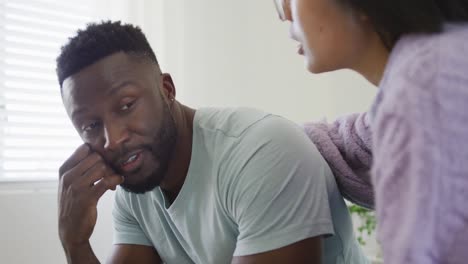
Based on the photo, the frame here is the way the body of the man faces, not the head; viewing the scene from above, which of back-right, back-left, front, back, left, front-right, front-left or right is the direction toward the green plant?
back

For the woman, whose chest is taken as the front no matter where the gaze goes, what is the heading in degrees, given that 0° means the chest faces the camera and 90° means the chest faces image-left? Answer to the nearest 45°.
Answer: approximately 90°

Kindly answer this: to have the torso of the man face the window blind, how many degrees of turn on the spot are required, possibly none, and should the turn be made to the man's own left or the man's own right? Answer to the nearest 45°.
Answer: approximately 90° to the man's own right

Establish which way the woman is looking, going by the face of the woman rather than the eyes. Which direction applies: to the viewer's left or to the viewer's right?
to the viewer's left

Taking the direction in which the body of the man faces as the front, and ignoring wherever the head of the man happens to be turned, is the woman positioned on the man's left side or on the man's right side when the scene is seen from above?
on the man's left side

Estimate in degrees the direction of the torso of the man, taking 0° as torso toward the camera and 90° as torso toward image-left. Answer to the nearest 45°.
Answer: approximately 45°
